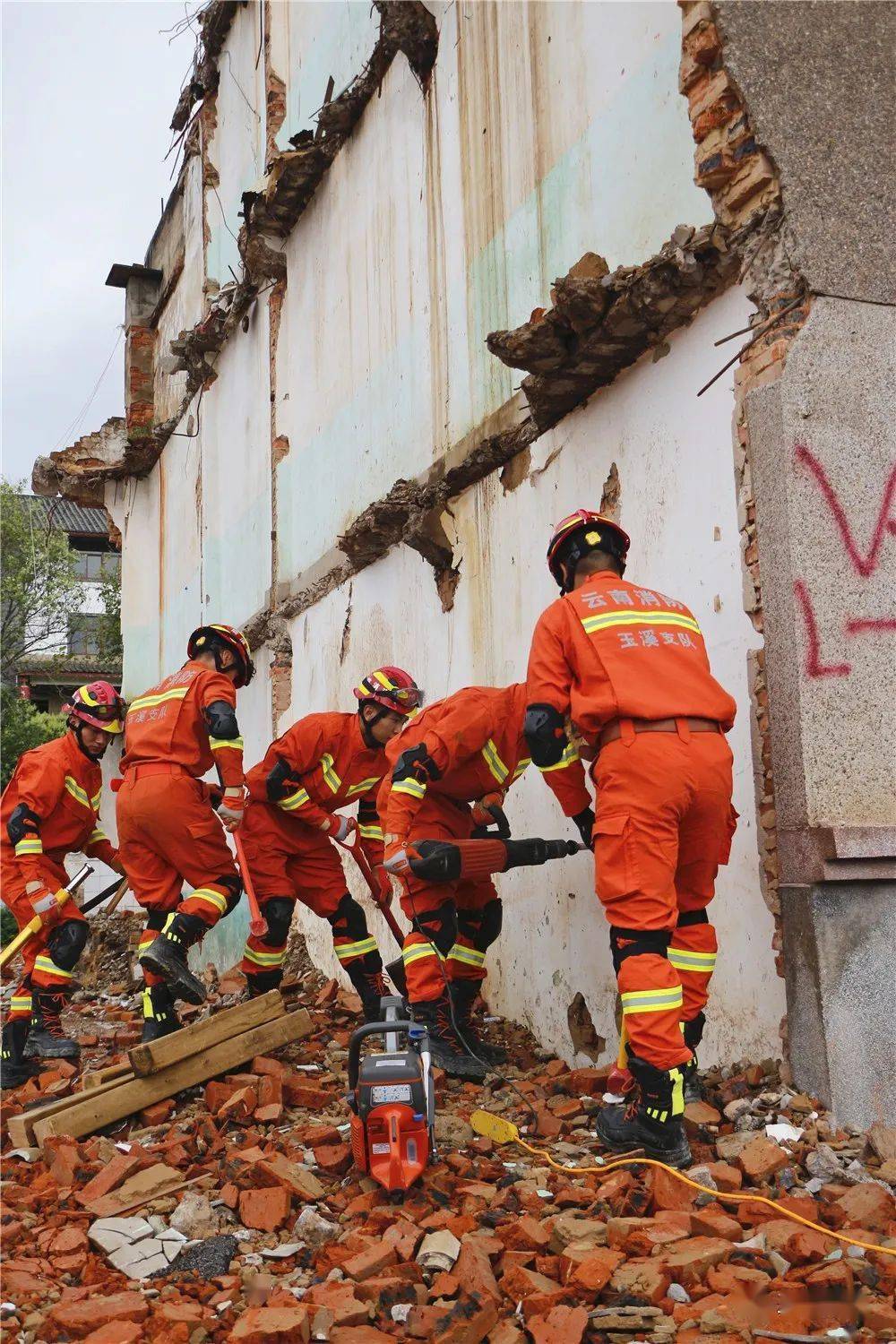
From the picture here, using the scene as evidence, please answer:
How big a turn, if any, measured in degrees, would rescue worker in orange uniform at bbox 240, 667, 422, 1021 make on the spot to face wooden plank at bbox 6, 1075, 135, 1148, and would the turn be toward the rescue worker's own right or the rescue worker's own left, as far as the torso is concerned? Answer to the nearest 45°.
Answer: approximately 90° to the rescue worker's own right

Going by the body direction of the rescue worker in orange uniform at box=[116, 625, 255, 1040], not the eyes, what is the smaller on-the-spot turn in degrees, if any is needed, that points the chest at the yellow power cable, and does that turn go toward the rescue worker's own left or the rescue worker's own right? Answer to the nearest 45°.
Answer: approximately 90° to the rescue worker's own right

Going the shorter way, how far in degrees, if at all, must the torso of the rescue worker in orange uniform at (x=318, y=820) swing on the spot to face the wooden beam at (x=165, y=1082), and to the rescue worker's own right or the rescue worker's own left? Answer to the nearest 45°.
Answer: approximately 90° to the rescue worker's own right

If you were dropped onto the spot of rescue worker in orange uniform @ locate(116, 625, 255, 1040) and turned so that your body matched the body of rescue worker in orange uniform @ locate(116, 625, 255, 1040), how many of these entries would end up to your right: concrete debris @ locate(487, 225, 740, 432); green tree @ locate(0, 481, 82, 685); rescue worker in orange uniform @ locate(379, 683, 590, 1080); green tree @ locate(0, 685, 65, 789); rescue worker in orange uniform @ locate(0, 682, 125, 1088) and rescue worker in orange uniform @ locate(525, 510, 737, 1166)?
3

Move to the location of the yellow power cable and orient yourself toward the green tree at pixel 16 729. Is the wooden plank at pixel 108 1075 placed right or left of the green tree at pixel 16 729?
left

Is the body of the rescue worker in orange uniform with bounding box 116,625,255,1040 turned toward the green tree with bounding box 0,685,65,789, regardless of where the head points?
no

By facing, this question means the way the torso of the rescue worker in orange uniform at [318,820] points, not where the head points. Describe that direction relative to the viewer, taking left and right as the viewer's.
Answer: facing the viewer and to the right of the viewer

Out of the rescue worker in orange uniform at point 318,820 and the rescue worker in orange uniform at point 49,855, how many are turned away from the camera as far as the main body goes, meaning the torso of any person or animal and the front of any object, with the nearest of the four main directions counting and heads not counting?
0

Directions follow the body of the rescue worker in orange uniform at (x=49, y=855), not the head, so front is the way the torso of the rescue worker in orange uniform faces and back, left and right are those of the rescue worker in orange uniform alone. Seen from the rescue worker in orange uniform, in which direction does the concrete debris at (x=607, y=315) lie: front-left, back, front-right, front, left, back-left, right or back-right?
front

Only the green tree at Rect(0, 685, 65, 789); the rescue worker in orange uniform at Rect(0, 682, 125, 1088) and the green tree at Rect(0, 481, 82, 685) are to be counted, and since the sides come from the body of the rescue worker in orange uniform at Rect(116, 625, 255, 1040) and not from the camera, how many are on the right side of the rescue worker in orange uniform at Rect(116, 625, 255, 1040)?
0

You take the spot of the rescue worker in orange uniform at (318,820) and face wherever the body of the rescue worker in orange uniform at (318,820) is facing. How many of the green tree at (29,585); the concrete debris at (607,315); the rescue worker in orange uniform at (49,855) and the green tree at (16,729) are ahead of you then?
1

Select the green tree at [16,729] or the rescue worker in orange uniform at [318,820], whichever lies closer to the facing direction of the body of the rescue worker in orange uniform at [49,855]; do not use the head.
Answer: the rescue worker in orange uniform

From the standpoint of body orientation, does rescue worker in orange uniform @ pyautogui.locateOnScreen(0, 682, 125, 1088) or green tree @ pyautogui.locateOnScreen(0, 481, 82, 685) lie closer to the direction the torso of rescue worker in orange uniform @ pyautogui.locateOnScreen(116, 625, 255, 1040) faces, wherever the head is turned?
the green tree

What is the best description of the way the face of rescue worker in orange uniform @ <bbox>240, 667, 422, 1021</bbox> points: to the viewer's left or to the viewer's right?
to the viewer's right

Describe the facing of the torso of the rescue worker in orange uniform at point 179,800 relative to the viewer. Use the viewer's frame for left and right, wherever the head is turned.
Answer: facing away from the viewer and to the right of the viewer

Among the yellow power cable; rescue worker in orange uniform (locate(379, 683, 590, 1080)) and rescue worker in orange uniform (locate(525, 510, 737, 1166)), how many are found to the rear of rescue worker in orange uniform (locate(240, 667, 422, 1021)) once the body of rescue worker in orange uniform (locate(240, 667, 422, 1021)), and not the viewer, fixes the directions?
0

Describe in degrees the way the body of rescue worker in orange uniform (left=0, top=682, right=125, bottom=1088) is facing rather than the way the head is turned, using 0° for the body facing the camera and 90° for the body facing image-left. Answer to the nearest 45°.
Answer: approximately 315°

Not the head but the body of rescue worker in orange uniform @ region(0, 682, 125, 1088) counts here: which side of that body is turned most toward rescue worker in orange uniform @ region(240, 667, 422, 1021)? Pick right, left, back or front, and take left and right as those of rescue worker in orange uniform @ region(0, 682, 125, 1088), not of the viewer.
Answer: front

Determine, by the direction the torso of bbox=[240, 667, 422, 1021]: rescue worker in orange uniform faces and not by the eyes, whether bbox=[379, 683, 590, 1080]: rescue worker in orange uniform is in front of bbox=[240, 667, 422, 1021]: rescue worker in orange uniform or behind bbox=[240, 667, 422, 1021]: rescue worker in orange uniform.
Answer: in front

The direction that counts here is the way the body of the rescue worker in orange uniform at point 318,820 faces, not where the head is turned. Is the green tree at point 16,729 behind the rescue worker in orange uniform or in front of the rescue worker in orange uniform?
behind

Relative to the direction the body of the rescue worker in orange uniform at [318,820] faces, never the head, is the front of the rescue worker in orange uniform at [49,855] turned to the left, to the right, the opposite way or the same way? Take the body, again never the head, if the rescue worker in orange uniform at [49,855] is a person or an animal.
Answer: the same way
